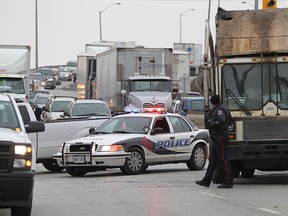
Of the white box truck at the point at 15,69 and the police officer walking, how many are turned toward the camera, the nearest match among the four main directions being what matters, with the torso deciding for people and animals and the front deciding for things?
1

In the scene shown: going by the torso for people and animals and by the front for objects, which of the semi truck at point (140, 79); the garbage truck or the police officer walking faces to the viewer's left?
the police officer walking

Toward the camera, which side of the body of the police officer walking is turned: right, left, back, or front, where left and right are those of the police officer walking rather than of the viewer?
left

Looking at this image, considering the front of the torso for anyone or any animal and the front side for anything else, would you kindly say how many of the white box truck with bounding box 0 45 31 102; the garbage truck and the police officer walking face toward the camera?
2

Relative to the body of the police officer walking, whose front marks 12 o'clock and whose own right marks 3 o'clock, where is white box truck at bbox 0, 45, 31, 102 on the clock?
The white box truck is roughly at 2 o'clock from the police officer walking.

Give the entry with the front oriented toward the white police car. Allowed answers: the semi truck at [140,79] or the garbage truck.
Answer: the semi truck
